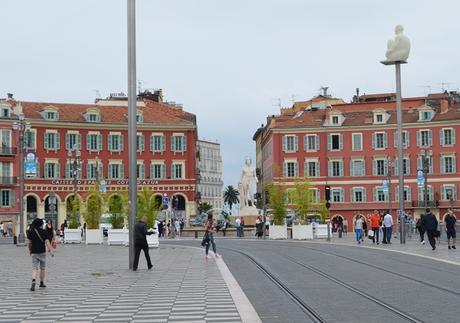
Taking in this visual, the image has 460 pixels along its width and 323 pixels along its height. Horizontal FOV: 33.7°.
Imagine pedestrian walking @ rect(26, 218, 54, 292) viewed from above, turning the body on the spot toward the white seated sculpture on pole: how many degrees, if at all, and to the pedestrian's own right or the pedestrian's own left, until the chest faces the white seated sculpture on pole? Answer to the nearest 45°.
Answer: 0° — they already face it

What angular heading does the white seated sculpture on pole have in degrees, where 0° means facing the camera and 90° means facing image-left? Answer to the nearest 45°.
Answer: approximately 90°

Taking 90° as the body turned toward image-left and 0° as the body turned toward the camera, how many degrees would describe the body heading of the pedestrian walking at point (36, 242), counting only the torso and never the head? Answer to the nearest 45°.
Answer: approximately 225°

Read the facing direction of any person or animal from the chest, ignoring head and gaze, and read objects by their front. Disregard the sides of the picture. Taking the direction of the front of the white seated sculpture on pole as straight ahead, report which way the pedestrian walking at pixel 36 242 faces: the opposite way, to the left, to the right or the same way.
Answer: to the right

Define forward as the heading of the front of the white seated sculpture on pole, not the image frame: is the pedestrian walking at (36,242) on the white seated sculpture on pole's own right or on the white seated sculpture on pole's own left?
on the white seated sculpture on pole's own left

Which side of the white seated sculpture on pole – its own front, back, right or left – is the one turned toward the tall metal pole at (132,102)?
left
